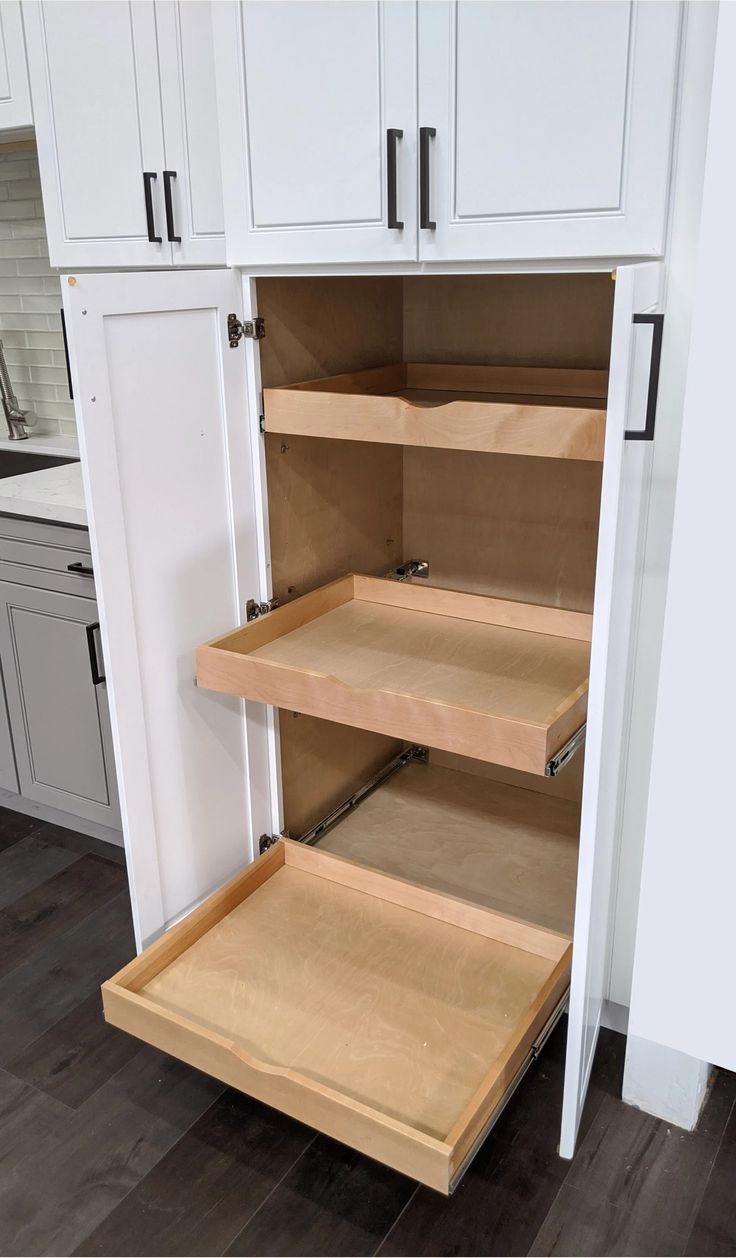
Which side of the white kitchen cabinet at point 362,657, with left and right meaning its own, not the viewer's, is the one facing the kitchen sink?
right

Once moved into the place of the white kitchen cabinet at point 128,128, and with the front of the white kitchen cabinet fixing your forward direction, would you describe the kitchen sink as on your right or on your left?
on your right

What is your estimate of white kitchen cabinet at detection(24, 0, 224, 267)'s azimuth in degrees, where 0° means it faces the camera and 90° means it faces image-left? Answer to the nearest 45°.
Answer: approximately 45°

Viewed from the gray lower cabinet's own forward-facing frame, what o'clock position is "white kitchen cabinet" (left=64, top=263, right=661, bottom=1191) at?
The white kitchen cabinet is roughly at 9 o'clock from the gray lower cabinet.

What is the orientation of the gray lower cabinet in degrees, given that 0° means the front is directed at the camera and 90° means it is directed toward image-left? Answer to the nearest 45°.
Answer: approximately 45°

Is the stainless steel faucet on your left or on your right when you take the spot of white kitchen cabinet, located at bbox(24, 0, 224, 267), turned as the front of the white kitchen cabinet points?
on your right
